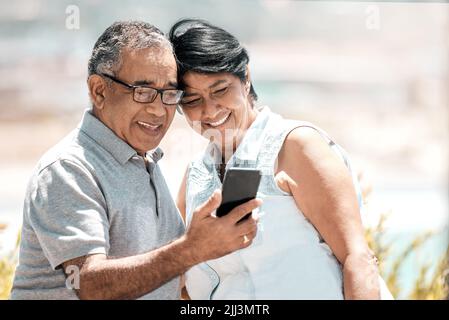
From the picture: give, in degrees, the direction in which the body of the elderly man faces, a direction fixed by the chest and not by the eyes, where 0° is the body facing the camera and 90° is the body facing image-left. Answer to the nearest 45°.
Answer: approximately 315°

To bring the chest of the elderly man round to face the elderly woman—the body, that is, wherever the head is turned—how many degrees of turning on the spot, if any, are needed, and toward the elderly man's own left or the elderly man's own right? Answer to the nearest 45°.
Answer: approximately 45° to the elderly man's own left

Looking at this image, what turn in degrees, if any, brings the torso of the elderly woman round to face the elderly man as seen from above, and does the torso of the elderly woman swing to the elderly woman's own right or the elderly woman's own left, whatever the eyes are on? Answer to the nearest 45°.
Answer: approximately 45° to the elderly woman's own right

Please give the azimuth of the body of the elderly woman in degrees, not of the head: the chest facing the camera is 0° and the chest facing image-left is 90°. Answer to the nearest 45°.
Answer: approximately 45°

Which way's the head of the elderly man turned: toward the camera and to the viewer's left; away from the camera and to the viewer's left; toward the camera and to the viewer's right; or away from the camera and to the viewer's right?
toward the camera and to the viewer's right
